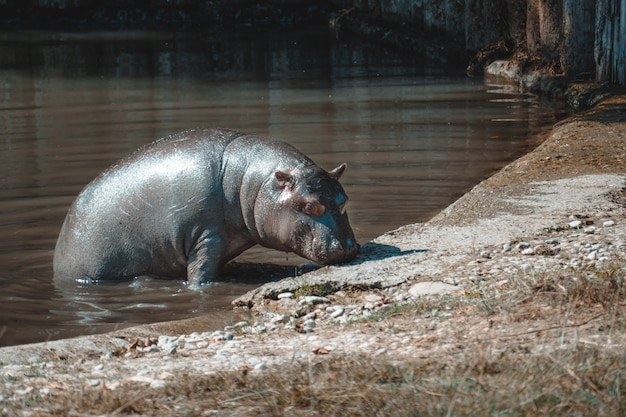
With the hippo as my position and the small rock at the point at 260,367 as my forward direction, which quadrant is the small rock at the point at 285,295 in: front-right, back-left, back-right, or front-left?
front-left

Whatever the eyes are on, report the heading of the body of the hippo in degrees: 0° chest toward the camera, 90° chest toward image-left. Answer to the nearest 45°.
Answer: approximately 270°

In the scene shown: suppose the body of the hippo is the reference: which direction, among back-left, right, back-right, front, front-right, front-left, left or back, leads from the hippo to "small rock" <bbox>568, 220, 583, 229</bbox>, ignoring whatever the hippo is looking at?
front

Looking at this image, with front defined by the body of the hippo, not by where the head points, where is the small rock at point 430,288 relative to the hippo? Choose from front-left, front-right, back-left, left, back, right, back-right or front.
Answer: front-right

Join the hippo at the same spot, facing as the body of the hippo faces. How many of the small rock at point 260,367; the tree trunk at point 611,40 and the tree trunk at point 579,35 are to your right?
1

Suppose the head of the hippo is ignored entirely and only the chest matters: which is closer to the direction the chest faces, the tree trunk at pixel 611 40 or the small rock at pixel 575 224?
the small rock

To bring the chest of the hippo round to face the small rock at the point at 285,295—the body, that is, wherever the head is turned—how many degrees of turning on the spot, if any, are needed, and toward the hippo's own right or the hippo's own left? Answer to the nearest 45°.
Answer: approximately 45° to the hippo's own right

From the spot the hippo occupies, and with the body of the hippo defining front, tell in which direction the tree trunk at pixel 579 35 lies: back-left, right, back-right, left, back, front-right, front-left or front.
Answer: front-left

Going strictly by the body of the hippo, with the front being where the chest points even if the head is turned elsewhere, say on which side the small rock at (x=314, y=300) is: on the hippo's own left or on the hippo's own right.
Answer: on the hippo's own right

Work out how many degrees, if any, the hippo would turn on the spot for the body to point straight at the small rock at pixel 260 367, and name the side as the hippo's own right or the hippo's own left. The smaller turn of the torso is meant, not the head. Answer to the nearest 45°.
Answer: approximately 90° to the hippo's own right

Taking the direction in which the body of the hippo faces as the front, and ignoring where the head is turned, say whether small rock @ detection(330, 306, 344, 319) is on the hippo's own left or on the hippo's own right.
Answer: on the hippo's own right

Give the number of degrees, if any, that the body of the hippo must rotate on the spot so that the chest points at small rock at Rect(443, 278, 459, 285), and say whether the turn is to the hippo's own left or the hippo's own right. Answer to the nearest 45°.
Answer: approximately 45° to the hippo's own right

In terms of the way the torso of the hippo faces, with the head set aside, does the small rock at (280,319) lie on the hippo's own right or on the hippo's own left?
on the hippo's own right
